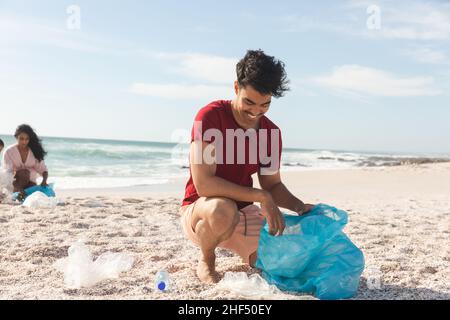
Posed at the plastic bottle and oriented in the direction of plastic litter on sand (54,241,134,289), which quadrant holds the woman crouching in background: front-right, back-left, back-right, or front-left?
front-right

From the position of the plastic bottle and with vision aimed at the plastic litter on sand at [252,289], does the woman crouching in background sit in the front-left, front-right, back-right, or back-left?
back-left

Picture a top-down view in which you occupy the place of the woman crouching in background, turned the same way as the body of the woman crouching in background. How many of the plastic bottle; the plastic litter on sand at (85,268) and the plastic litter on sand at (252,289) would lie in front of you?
3

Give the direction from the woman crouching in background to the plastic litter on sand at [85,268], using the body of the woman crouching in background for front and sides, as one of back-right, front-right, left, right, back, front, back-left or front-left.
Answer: front

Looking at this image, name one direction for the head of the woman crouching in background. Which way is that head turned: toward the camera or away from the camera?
toward the camera

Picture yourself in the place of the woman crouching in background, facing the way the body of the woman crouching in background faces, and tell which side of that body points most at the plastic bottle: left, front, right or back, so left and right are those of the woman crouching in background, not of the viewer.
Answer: front

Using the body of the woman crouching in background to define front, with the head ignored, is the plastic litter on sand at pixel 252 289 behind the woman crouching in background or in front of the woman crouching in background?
in front

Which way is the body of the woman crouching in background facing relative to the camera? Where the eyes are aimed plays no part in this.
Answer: toward the camera
